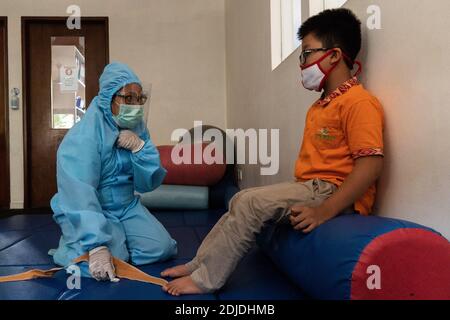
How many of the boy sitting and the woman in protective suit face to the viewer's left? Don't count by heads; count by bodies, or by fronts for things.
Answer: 1

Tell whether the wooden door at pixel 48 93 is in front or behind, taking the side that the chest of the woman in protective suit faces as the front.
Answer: behind

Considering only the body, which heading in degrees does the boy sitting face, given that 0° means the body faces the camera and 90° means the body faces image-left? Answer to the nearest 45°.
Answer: approximately 90°

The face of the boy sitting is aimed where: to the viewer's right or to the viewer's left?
to the viewer's left

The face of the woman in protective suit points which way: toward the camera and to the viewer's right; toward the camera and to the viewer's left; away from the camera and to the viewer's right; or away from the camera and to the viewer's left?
toward the camera and to the viewer's right

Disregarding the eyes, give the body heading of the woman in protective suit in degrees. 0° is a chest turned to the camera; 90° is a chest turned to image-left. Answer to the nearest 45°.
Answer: approximately 315°
